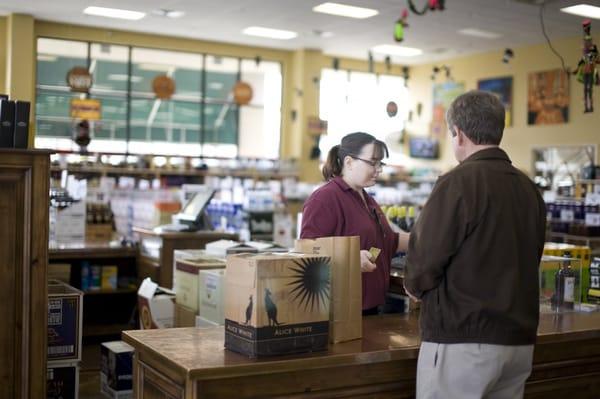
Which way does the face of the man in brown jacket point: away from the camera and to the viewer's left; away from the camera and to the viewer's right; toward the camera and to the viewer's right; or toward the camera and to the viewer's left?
away from the camera and to the viewer's left

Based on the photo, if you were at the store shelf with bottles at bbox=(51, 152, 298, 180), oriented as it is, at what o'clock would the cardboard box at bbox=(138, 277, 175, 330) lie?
The cardboard box is roughly at 12 o'clock from the store shelf with bottles.

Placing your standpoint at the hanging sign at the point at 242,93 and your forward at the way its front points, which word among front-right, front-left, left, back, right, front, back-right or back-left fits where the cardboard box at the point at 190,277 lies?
front

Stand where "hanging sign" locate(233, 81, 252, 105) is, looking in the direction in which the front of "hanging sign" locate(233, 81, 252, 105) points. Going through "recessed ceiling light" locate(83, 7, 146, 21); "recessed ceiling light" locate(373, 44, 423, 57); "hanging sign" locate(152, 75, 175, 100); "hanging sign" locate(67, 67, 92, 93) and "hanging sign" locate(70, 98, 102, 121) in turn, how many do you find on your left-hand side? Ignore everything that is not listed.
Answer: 1

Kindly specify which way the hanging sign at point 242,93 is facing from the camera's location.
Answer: facing the viewer

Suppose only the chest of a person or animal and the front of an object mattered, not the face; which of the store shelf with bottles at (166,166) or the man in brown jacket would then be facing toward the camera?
the store shelf with bottles

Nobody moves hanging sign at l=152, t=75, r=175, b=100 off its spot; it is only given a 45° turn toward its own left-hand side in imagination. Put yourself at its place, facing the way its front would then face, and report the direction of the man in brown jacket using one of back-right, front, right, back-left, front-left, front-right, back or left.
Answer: front-right

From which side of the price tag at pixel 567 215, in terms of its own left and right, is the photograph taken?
front

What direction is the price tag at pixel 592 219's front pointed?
toward the camera

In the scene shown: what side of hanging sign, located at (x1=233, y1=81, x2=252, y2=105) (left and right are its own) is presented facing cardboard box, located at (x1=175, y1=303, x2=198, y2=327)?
front

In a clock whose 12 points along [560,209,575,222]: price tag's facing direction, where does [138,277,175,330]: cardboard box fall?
The cardboard box is roughly at 1 o'clock from the price tag.

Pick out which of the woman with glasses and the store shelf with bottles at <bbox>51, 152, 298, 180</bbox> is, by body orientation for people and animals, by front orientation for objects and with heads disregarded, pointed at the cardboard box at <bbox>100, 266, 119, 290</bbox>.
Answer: the store shelf with bottles

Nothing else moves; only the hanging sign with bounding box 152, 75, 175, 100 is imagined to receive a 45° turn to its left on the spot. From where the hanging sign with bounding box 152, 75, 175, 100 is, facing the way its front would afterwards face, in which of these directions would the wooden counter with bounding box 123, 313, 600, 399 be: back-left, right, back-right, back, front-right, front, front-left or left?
front-right

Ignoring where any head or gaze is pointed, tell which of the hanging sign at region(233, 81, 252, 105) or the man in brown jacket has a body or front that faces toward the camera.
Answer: the hanging sign

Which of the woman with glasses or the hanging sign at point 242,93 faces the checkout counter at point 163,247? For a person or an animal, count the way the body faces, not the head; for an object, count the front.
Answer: the hanging sign

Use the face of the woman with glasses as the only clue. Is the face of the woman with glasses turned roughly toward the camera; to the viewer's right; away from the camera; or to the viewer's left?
to the viewer's right

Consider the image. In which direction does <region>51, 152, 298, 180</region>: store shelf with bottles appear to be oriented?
toward the camera

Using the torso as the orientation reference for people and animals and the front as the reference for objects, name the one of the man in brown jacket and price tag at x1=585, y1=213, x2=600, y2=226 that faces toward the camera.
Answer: the price tag

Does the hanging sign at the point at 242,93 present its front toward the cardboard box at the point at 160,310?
yes
